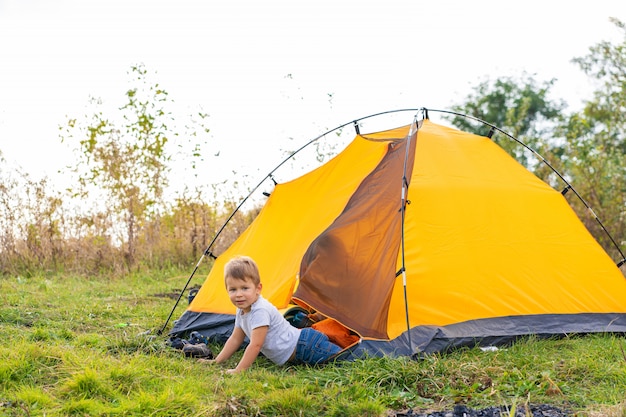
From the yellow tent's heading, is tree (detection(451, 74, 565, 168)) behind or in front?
behind

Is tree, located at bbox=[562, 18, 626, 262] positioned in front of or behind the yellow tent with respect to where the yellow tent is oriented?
behind

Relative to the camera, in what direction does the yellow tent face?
facing the viewer and to the left of the viewer

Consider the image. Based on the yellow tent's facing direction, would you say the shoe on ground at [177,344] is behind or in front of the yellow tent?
in front
